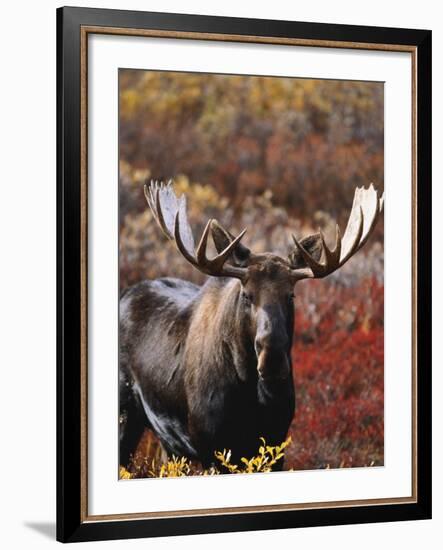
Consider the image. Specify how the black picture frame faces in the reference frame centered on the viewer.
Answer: facing the viewer and to the right of the viewer
